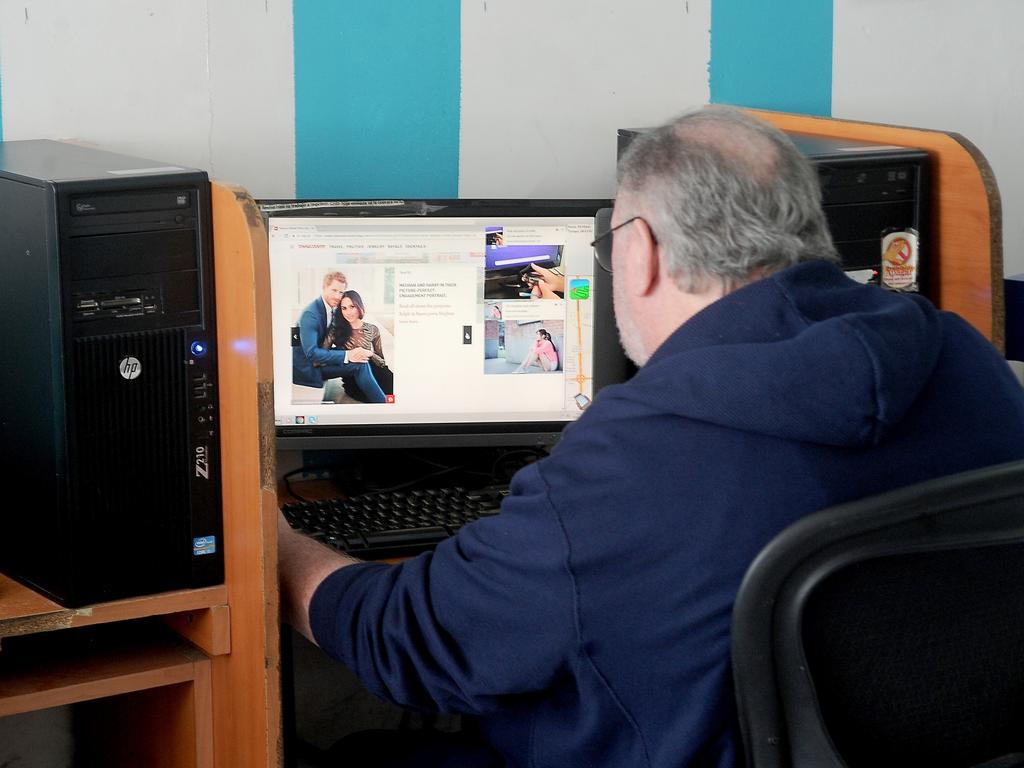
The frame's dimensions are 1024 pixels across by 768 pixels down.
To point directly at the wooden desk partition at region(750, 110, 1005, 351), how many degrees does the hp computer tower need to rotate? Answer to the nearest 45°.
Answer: approximately 90° to its left

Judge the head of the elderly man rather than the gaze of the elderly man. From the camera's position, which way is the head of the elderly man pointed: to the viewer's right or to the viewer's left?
to the viewer's left

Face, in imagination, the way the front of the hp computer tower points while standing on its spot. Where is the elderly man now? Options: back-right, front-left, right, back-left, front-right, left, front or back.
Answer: front-left

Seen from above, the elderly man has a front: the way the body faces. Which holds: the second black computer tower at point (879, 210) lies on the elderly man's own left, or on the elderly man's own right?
on the elderly man's own right

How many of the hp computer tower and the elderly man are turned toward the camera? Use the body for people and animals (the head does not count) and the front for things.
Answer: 1

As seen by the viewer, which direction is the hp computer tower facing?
toward the camera

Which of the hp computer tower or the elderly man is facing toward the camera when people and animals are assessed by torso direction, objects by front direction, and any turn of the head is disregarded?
the hp computer tower

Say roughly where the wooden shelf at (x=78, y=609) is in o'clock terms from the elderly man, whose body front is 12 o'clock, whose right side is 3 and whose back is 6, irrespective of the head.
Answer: The wooden shelf is roughly at 11 o'clock from the elderly man.

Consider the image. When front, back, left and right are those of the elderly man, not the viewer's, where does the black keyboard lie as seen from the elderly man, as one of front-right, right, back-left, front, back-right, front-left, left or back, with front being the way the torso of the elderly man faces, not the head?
front

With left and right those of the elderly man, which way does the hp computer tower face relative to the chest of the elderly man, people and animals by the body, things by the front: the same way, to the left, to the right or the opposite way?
the opposite way

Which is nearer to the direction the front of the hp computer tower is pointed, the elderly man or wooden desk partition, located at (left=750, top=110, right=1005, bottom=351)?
the elderly man

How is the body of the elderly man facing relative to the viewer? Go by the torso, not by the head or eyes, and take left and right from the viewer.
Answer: facing away from the viewer and to the left of the viewer
